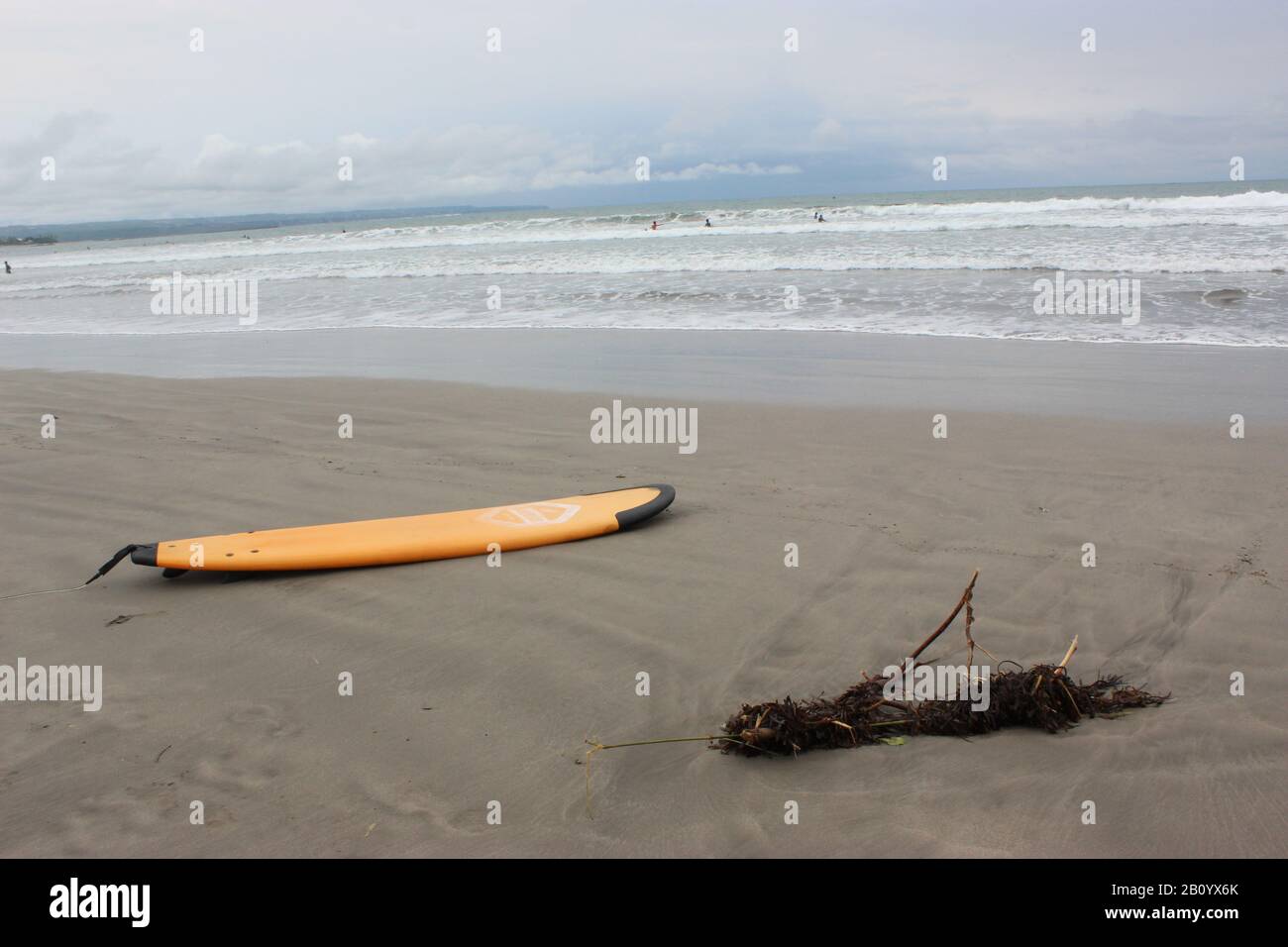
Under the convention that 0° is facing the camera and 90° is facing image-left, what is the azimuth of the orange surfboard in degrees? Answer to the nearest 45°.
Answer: approximately 270°
